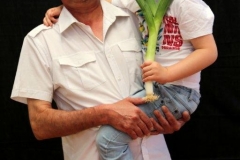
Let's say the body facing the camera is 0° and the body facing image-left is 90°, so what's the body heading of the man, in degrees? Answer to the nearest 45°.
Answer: approximately 315°

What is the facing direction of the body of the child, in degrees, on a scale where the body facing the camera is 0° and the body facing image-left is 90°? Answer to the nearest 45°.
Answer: approximately 45°
